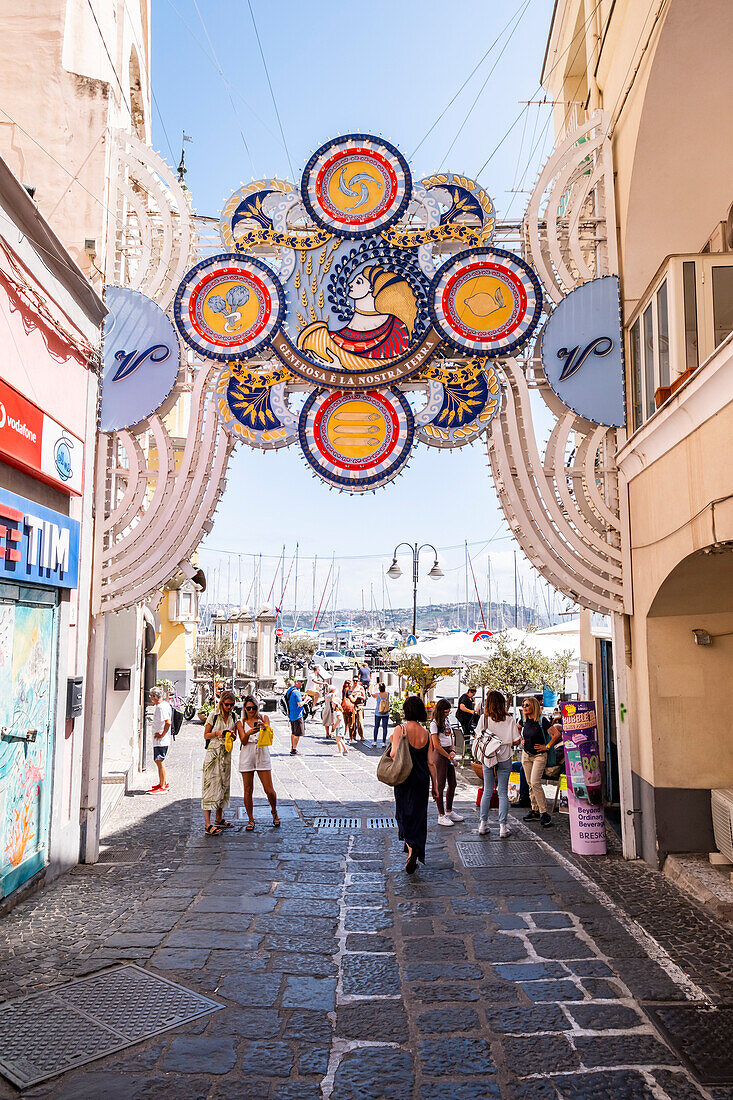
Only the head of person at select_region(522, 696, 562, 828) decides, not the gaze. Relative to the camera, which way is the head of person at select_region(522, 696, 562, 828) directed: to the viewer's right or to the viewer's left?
to the viewer's left

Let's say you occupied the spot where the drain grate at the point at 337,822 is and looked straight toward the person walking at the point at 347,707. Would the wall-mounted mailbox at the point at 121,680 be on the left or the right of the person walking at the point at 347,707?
left

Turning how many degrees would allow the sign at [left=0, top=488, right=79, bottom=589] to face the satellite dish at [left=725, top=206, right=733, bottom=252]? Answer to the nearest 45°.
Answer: approximately 45° to its left

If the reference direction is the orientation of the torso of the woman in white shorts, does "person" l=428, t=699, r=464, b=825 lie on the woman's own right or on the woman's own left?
on the woman's own left

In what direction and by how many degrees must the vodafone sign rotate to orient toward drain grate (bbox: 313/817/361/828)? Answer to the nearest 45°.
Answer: approximately 90° to its left

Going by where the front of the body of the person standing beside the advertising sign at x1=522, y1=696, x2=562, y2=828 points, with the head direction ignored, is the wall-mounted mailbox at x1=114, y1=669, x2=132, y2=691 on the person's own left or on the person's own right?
on the person's own right

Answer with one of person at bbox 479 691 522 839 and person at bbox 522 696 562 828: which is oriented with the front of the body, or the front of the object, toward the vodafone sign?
person at bbox 522 696 562 828
